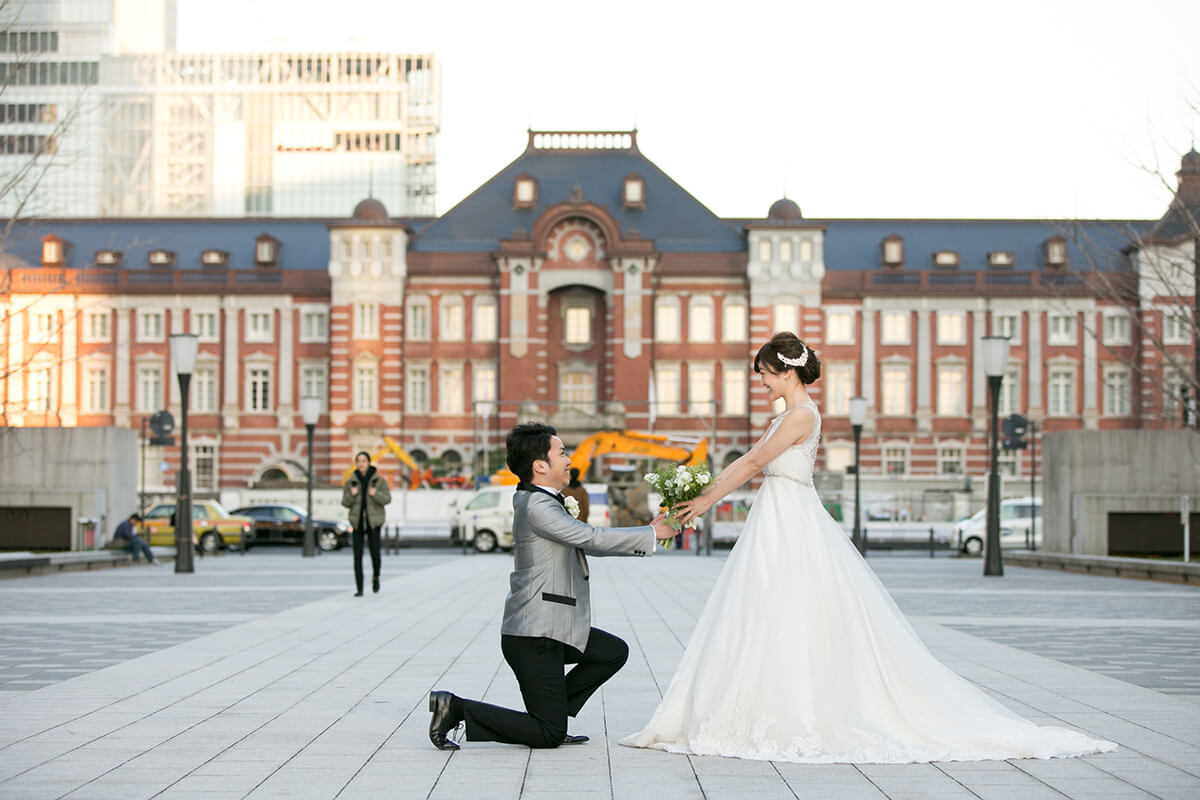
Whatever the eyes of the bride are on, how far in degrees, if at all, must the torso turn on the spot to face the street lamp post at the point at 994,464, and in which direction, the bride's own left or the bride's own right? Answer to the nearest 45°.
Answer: approximately 90° to the bride's own right

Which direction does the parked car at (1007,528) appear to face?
to the viewer's left

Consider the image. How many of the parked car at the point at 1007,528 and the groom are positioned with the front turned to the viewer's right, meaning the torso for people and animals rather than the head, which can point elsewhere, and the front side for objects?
1

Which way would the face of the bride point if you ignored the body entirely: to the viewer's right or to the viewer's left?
to the viewer's left

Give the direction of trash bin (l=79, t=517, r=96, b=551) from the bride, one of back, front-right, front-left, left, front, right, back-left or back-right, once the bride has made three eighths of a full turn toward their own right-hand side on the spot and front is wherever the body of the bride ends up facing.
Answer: left

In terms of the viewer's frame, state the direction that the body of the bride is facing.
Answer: to the viewer's left

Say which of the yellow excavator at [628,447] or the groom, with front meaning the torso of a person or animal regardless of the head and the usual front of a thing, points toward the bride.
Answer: the groom

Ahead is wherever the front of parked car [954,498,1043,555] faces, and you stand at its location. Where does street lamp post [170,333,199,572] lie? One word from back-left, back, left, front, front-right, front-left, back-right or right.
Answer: front-left

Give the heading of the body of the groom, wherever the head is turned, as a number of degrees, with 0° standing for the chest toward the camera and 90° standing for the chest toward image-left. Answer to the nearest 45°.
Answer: approximately 270°

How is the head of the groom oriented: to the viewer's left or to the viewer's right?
to the viewer's right
